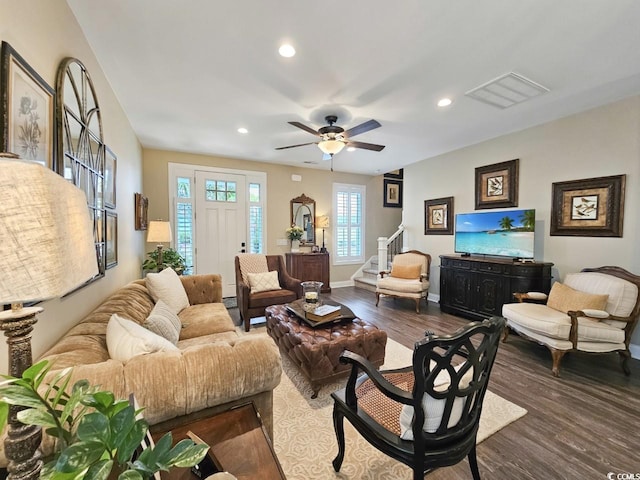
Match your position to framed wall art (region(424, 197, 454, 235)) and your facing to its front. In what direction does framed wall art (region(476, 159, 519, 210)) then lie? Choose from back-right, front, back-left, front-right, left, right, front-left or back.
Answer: left

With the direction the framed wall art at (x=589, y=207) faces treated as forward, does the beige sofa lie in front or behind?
in front

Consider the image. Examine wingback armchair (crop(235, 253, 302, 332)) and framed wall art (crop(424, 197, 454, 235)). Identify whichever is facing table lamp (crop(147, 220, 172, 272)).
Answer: the framed wall art

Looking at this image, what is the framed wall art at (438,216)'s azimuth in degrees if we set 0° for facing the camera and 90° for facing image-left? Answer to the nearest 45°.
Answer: approximately 45°

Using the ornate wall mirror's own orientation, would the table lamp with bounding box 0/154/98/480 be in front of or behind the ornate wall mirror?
in front

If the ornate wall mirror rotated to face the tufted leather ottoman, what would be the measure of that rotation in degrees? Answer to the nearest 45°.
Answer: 0° — it already faces it

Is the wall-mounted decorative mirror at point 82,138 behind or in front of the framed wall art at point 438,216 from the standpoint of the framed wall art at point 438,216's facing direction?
in front

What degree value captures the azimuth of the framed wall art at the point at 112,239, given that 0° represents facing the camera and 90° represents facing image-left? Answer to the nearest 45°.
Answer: approximately 270°

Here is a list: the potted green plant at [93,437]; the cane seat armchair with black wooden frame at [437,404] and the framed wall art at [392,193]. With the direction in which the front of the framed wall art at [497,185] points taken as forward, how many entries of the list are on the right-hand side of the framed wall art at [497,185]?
1

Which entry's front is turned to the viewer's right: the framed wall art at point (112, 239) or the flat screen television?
the framed wall art
